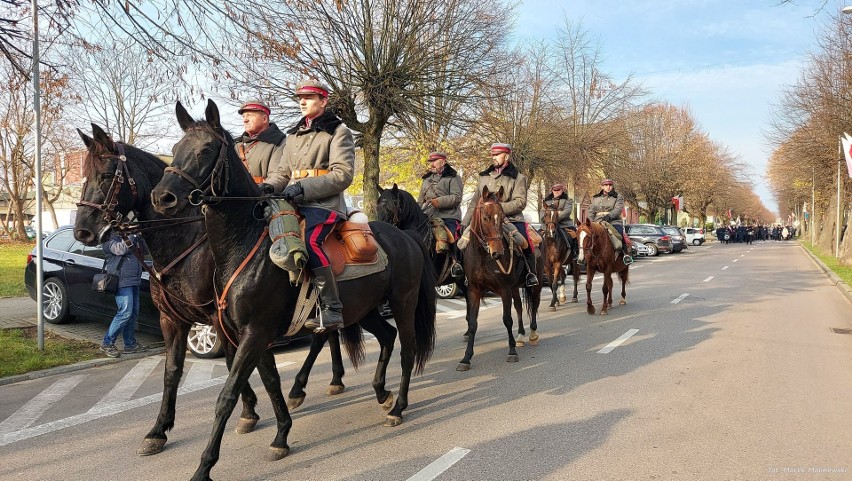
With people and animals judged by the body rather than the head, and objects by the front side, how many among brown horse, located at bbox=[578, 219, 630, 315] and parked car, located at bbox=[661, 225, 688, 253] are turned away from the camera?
0

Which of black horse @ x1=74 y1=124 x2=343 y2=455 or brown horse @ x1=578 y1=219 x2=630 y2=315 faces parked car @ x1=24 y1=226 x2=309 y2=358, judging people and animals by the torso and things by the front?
the brown horse

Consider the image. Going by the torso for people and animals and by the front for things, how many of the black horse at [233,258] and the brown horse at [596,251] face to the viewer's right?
0

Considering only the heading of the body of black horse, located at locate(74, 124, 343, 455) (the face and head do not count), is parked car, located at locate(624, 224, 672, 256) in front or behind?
behind

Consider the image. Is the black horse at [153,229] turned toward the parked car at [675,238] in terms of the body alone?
no

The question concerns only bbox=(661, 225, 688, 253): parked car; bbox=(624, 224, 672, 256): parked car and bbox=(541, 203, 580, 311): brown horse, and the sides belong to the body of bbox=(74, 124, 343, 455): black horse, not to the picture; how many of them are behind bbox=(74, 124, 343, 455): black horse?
3

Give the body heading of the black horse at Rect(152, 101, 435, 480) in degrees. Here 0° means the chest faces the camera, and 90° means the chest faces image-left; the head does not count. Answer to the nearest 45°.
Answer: approximately 45°

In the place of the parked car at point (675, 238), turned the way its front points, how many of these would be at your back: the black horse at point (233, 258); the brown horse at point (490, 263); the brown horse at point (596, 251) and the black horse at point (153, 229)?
0

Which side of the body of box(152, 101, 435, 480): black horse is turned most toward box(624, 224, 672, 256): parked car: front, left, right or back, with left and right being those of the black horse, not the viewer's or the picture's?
back

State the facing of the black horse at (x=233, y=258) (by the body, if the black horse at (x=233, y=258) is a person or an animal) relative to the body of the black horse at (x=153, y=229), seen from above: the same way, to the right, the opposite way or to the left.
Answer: the same way

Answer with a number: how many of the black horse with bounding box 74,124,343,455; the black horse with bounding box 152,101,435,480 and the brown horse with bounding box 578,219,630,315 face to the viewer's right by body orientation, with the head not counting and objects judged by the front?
0

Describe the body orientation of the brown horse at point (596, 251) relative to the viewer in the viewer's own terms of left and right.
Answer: facing the viewer and to the left of the viewer

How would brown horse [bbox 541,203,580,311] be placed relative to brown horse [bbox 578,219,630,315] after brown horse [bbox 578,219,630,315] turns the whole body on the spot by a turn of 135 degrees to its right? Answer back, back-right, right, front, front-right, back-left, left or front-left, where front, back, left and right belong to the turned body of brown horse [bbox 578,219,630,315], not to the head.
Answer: left

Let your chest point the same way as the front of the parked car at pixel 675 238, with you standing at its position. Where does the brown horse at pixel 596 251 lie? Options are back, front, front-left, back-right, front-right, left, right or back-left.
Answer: front-right

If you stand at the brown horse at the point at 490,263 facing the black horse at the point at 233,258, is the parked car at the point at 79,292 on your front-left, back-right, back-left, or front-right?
front-right
